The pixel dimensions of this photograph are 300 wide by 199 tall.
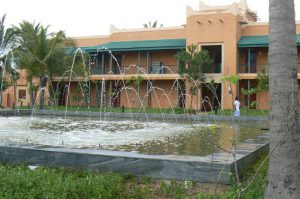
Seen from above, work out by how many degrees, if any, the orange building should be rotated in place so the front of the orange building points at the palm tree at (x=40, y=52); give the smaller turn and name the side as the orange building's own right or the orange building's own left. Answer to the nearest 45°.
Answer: approximately 45° to the orange building's own right

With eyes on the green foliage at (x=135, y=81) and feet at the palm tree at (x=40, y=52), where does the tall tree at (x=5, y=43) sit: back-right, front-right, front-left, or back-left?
back-left

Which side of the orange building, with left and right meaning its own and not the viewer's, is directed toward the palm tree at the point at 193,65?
front

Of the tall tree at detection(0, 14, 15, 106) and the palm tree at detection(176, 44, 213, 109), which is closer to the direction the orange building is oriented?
the palm tree

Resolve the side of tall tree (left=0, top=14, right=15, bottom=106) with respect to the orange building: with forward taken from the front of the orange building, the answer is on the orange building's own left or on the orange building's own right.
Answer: on the orange building's own right

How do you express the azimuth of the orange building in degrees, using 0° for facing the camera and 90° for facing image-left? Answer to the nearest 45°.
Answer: approximately 0°
